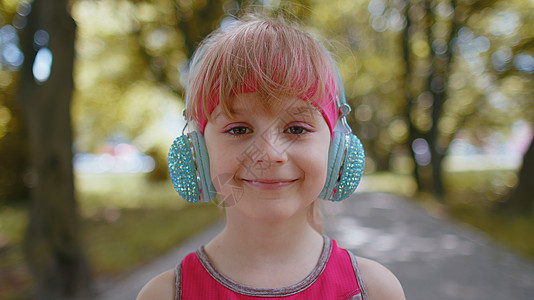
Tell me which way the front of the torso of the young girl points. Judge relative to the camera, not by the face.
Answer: toward the camera

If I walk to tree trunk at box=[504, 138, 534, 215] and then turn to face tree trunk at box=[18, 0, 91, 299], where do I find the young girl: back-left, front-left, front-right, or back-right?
front-left

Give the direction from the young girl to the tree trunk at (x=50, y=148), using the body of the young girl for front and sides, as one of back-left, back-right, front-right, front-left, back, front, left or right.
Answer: back-right

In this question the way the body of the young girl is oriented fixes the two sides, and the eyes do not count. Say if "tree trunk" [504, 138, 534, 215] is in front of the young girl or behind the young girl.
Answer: behind
